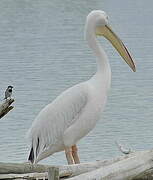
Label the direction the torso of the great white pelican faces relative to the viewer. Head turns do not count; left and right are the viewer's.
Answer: facing to the right of the viewer
